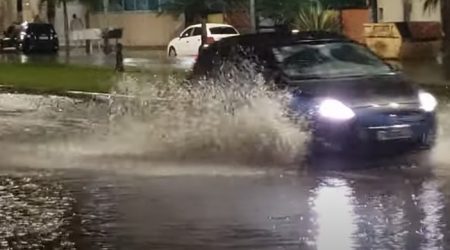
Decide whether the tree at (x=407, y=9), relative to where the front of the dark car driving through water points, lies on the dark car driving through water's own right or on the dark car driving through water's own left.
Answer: on the dark car driving through water's own left

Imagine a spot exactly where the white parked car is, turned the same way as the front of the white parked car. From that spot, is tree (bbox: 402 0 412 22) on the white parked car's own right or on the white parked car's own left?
on the white parked car's own right

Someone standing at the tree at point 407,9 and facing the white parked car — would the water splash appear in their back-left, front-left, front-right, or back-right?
front-left

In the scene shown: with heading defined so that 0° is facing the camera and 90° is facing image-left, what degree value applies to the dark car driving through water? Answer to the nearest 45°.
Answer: approximately 315°

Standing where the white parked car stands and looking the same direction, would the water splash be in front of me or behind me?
behind

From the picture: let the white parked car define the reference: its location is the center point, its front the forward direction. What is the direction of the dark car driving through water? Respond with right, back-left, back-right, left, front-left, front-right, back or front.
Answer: back-left

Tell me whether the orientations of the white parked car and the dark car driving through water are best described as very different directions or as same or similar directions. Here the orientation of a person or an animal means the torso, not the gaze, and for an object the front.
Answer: very different directions

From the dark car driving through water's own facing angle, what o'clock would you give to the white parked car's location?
The white parked car is roughly at 7 o'clock from the dark car driving through water.

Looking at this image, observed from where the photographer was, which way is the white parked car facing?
facing away from the viewer and to the left of the viewer

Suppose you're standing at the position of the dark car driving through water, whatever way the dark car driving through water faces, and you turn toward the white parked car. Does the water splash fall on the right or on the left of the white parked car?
left
